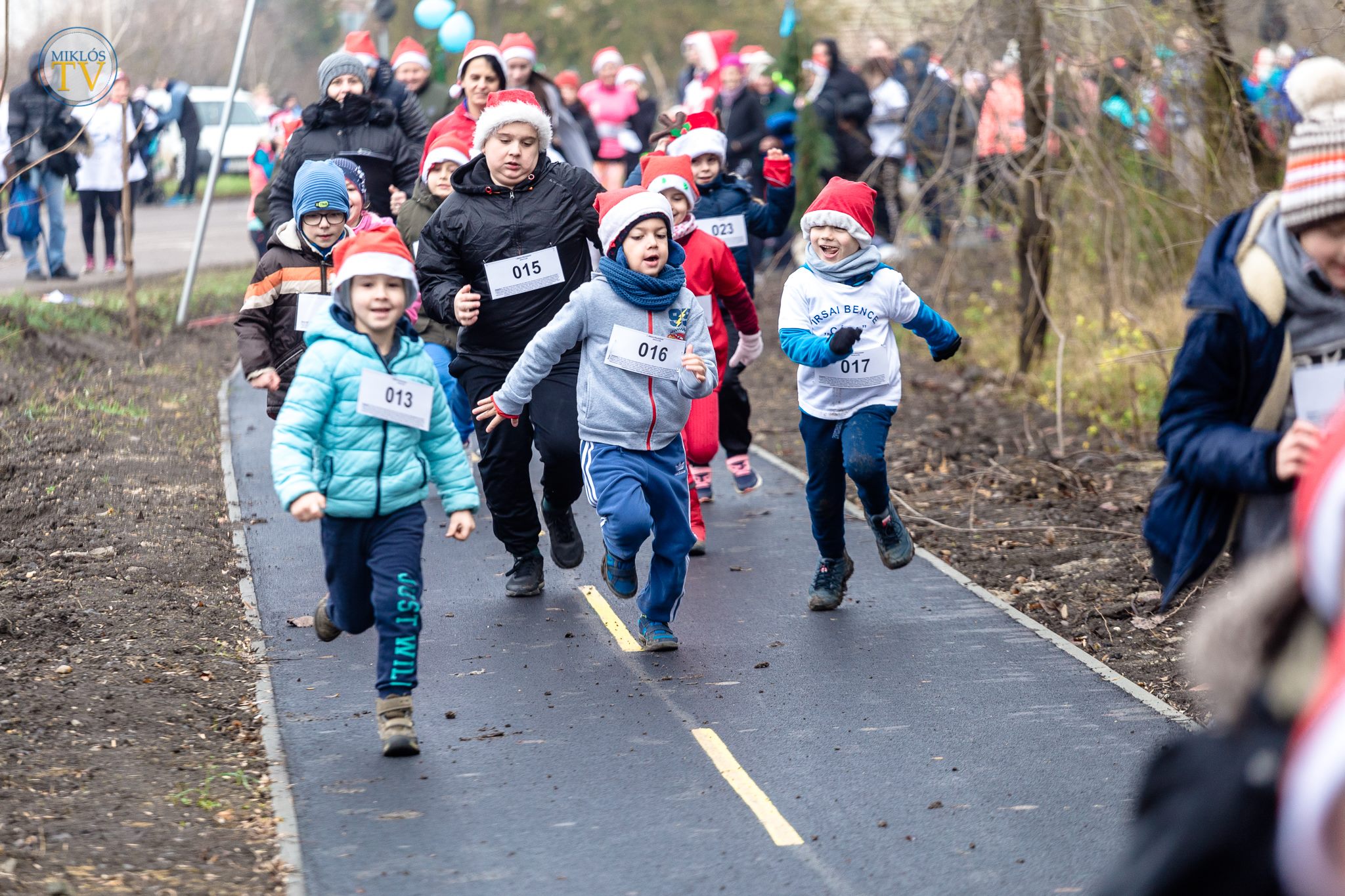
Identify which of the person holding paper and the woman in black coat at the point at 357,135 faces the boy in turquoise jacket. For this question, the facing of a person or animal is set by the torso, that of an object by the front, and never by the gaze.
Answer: the woman in black coat

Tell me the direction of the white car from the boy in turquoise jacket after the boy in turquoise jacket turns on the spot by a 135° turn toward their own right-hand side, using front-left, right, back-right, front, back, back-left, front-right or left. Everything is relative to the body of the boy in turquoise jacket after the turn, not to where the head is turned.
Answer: front-right

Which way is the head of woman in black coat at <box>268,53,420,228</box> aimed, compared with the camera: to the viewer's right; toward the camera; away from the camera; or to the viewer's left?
toward the camera

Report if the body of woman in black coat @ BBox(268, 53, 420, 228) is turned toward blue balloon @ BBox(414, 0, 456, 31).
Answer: no

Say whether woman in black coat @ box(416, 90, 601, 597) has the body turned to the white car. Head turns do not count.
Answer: no

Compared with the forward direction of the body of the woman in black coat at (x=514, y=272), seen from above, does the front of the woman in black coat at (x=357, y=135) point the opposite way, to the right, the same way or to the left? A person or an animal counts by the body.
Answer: the same way

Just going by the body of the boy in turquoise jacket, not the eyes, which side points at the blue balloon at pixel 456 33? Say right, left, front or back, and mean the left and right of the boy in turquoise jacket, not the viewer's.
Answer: back

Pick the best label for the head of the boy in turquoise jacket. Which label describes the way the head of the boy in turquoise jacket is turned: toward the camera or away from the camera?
toward the camera

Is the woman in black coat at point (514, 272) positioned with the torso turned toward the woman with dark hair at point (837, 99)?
no

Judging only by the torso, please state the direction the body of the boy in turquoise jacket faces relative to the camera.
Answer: toward the camera

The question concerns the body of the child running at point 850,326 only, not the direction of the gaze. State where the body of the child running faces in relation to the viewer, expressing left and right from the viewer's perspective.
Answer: facing the viewer

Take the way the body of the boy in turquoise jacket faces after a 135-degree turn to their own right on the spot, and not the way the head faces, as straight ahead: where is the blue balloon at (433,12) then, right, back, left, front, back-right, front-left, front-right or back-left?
front-right

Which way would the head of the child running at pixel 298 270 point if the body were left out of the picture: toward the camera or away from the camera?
toward the camera

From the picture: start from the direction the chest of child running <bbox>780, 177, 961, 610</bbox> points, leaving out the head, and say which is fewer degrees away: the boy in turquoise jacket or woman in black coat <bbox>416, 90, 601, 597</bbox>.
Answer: the boy in turquoise jacket

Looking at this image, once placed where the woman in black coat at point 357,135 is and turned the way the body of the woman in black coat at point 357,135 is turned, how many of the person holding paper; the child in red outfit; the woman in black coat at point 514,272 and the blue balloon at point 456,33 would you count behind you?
1

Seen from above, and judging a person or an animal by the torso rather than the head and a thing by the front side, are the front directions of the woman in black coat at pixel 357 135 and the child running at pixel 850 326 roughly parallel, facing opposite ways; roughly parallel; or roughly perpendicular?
roughly parallel
